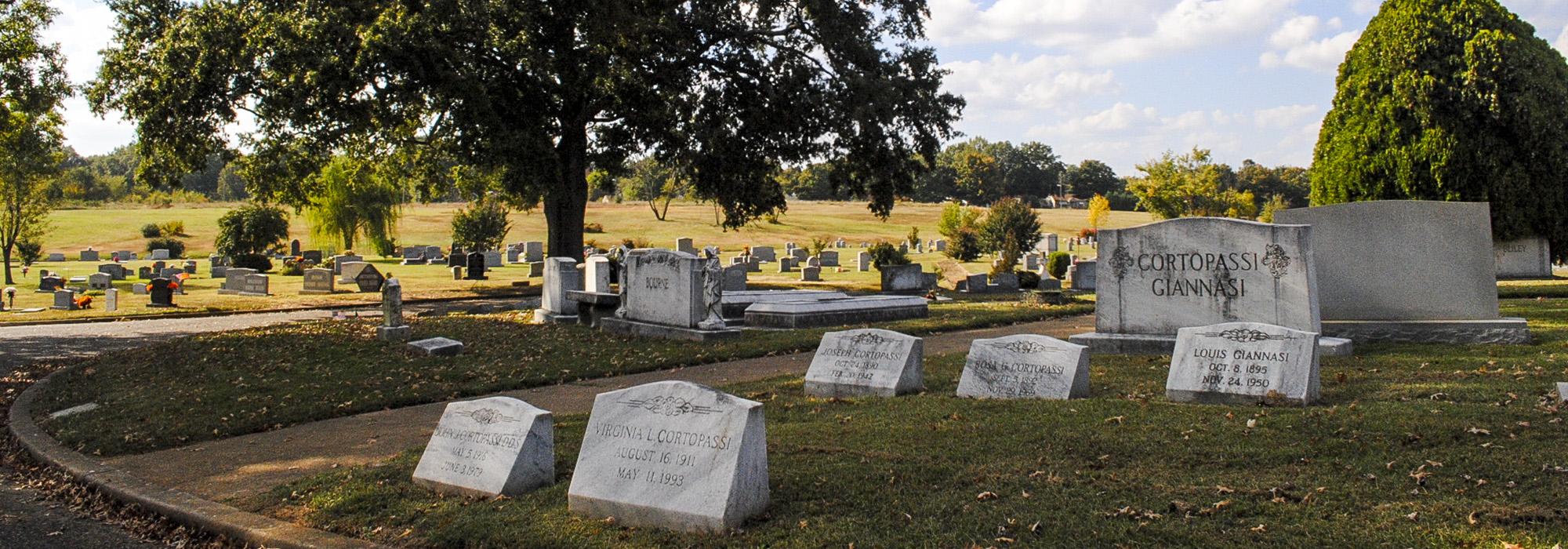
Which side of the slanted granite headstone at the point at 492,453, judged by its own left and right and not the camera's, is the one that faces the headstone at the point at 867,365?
back

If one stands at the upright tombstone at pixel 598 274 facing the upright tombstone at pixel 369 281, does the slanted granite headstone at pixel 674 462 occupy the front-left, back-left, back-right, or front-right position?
back-left

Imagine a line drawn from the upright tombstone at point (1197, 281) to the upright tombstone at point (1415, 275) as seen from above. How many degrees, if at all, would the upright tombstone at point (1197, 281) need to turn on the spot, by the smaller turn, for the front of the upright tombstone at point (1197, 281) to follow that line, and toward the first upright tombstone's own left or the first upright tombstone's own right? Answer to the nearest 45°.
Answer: approximately 135° to the first upright tombstone's own left

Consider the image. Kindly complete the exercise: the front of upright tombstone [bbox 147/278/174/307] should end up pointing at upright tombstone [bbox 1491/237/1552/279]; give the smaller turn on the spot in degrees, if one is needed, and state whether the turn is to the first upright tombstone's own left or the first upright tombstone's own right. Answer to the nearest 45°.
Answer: approximately 45° to the first upright tombstone's own left

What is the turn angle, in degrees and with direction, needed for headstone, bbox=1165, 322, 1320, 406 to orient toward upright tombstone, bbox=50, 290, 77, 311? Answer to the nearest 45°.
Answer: approximately 90° to its right

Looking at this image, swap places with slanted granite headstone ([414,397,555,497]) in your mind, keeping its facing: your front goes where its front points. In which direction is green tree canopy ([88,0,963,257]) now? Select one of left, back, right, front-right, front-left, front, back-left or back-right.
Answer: back-right

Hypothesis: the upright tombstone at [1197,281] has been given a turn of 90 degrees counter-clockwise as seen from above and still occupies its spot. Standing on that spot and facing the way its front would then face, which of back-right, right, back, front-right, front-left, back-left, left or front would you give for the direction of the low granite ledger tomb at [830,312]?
back-left

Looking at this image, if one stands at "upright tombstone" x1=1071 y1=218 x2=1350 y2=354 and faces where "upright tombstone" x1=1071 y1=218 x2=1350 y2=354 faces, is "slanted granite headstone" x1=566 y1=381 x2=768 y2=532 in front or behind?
in front

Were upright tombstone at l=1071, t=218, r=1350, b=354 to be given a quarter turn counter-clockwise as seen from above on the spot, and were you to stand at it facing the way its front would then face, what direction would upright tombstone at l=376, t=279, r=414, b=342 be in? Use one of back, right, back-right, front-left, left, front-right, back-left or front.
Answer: back

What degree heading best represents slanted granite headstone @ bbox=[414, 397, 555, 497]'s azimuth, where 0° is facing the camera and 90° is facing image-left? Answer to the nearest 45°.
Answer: approximately 45°

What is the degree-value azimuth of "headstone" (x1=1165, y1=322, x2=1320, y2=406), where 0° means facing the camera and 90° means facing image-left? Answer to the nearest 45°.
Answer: approximately 0°

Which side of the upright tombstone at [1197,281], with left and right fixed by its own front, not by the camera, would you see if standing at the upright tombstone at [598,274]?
right
